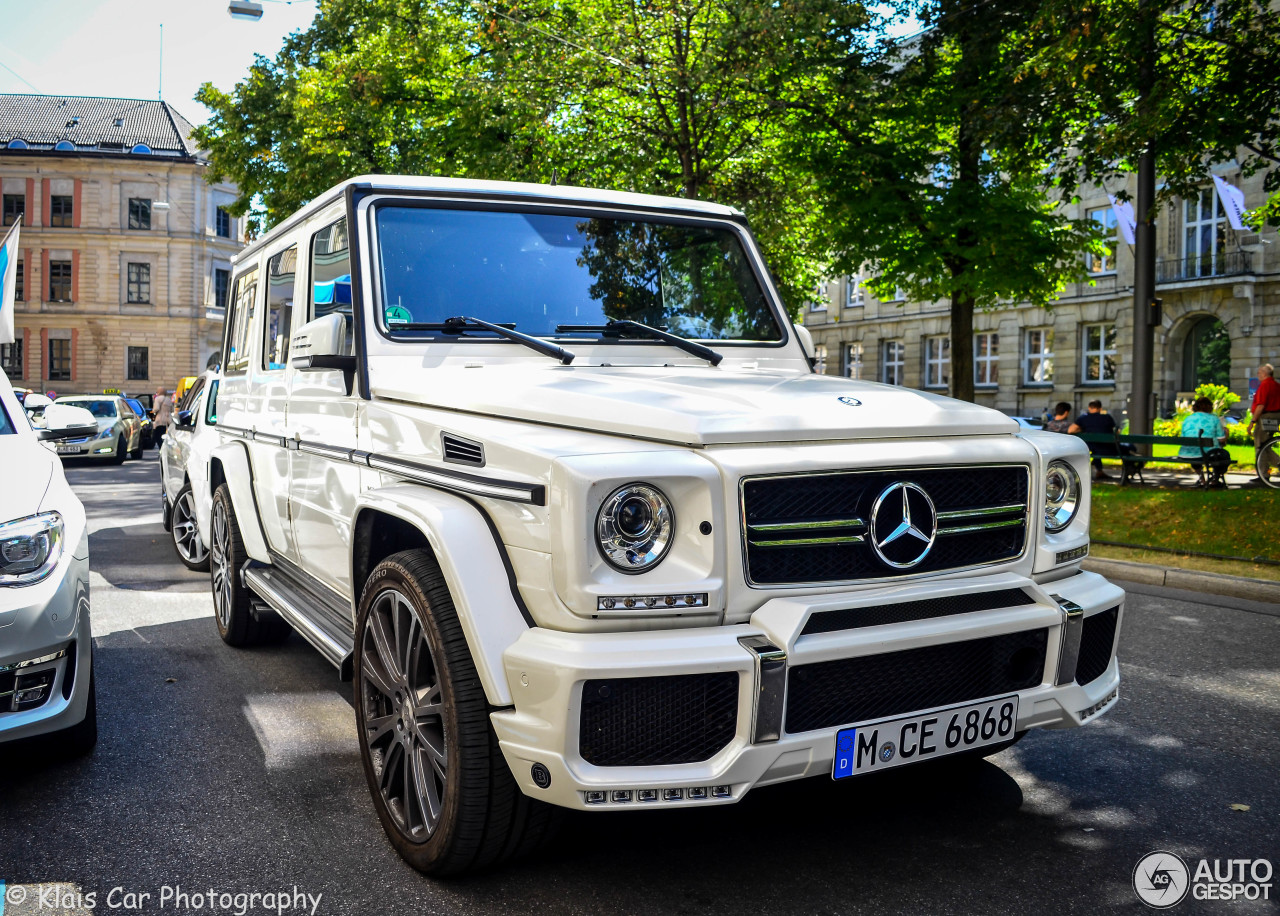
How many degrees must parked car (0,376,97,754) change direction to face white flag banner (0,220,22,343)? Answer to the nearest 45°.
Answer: approximately 180°

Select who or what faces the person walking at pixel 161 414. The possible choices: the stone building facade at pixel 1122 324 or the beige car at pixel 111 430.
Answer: the stone building facade

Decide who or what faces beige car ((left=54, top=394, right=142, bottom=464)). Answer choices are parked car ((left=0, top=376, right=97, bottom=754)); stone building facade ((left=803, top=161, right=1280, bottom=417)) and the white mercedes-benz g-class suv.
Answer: the stone building facade

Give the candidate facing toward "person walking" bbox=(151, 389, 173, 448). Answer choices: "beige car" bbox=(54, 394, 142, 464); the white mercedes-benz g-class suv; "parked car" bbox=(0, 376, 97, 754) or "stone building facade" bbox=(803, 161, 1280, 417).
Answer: the stone building facade

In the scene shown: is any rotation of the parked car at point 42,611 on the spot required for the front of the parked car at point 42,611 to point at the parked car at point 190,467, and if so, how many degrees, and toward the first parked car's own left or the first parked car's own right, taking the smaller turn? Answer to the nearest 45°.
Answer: approximately 180°

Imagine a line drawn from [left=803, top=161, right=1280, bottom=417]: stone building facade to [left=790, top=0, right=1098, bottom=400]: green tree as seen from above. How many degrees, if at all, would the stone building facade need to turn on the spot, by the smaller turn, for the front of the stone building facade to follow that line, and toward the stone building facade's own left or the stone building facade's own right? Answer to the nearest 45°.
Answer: approximately 45° to the stone building facade's own left

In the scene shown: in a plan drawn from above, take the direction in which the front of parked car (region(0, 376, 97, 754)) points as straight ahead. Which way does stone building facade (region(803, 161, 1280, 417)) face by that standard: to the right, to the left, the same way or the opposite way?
to the right

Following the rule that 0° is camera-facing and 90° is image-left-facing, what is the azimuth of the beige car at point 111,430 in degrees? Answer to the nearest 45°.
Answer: approximately 45°
